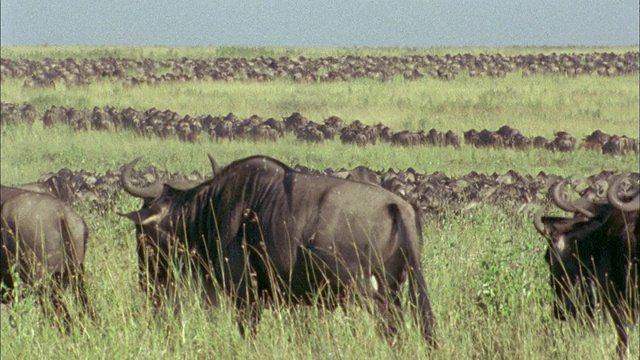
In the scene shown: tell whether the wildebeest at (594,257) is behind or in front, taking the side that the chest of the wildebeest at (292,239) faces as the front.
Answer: behind

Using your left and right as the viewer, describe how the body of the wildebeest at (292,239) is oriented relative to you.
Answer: facing away from the viewer and to the left of the viewer
